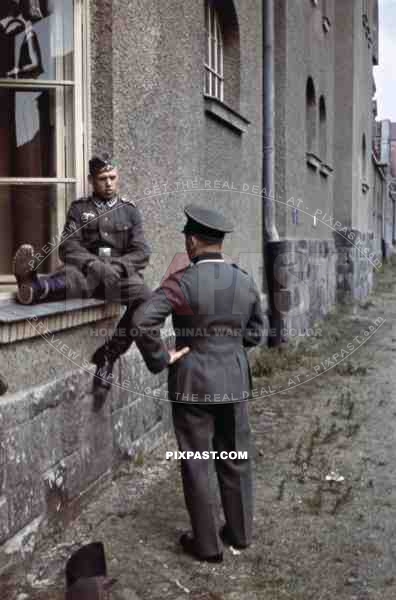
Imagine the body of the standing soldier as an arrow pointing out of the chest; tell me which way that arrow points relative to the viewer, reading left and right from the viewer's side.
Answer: facing away from the viewer and to the left of the viewer

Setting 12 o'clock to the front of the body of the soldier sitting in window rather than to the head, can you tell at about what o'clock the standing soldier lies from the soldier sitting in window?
The standing soldier is roughly at 11 o'clock from the soldier sitting in window.

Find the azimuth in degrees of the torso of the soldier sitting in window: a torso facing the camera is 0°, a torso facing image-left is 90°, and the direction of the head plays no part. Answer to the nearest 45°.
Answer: approximately 0°

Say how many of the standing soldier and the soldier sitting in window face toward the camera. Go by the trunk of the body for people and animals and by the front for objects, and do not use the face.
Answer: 1

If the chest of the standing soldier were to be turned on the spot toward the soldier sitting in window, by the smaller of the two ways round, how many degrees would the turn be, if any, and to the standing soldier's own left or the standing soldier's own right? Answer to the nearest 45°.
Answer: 0° — they already face them
